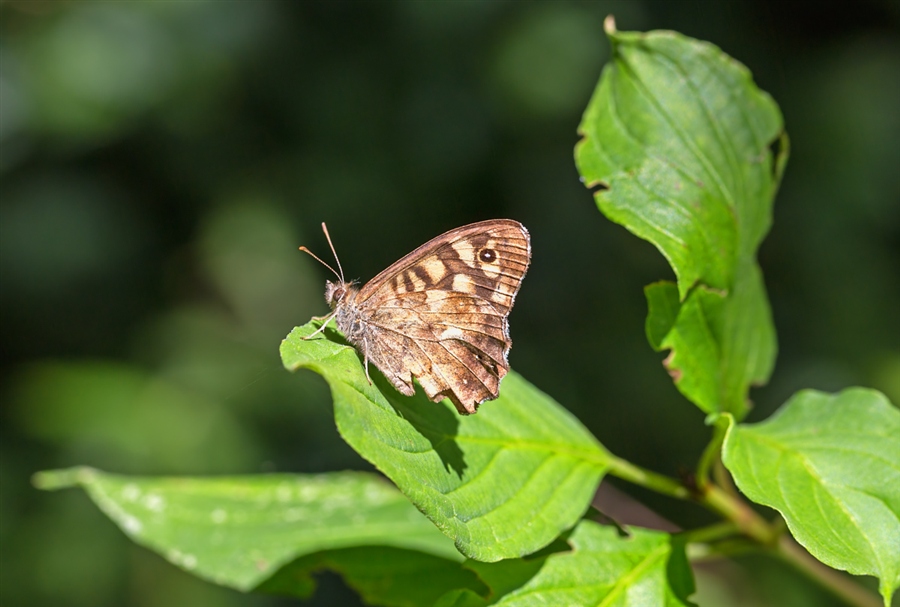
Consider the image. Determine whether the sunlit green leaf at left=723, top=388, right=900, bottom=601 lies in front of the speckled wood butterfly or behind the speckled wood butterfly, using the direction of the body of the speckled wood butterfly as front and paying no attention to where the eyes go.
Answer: behind

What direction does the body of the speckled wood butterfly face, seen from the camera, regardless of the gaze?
to the viewer's left
